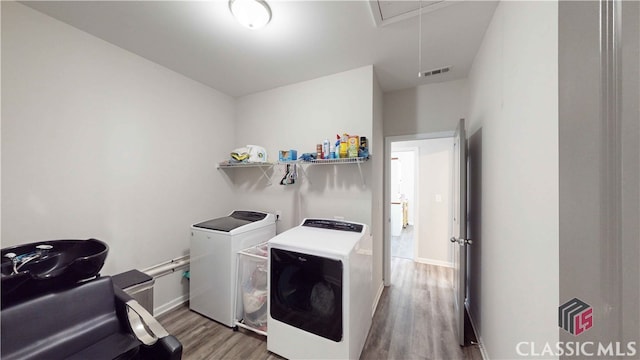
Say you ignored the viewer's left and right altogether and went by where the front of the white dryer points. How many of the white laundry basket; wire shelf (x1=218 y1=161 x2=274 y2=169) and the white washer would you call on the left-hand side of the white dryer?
0

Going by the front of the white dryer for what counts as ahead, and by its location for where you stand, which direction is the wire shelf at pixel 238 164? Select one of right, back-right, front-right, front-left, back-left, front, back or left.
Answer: right

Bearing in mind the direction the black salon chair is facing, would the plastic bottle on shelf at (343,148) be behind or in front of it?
in front

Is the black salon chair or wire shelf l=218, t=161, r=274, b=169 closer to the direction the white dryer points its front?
the black salon chair

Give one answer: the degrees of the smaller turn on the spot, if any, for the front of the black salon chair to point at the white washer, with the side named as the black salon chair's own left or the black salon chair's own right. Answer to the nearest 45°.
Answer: approximately 90° to the black salon chair's own left

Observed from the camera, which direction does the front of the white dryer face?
facing the viewer and to the left of the viewer

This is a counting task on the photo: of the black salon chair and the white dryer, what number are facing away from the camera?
0

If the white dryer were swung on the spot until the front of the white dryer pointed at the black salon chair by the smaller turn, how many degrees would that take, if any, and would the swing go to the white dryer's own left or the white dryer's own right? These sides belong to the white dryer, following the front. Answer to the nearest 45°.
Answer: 0° — it already faces it

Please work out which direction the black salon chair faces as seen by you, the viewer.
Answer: facing the viewer and to the right of the viewer

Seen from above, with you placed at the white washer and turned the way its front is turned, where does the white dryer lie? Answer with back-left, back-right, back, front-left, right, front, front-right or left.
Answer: left

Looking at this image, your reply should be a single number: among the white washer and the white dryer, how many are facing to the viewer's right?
0

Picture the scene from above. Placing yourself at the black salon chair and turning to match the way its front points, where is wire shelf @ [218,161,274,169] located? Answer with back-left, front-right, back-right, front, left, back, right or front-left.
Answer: left

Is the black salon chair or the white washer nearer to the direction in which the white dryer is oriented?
the black salon chair

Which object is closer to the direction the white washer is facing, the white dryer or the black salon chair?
the black salon chair
